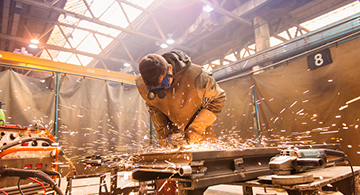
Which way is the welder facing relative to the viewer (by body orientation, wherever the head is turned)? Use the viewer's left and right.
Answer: facing the viewer and to the left of the viewer

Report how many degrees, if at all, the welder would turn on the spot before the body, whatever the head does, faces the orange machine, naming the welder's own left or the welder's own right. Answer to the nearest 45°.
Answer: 0° — they already face it

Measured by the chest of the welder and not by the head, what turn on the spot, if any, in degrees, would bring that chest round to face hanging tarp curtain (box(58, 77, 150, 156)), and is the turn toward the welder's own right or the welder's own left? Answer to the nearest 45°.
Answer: approximately 90° to the welder's own right

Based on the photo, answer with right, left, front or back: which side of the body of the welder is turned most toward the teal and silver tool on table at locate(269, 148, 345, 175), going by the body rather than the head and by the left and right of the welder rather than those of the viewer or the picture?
left

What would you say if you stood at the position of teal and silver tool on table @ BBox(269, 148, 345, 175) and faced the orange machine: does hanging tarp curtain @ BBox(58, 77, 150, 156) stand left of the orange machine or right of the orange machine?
right

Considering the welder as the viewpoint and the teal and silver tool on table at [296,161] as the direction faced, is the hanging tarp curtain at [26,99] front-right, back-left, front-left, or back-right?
back-right

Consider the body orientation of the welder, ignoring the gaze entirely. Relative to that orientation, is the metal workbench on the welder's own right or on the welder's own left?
on the welder's own left

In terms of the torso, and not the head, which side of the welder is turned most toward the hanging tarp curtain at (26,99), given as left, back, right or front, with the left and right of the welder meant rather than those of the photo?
right
